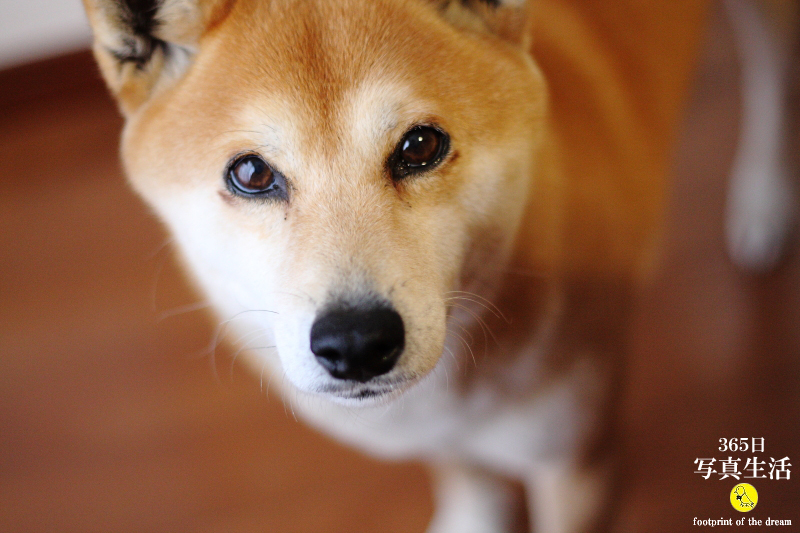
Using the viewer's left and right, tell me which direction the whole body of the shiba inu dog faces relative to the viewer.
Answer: facing the viewer and to the left of the viewer
